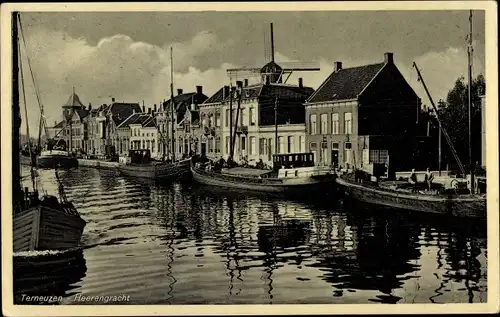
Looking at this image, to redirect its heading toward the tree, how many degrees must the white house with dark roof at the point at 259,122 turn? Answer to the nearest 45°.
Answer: approximately 90° to its left

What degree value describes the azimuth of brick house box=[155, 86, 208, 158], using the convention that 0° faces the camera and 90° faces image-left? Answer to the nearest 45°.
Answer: approximately 45°

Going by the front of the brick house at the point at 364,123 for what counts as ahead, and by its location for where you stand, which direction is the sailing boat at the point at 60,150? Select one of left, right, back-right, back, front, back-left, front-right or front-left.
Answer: right

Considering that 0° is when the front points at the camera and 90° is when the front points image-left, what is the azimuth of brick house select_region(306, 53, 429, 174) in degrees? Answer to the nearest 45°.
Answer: approximately 45°

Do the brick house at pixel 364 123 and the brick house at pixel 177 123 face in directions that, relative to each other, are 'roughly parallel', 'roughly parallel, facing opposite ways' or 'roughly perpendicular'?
roughly parallel

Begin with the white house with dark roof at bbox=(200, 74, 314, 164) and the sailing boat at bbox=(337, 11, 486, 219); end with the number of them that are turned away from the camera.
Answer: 0

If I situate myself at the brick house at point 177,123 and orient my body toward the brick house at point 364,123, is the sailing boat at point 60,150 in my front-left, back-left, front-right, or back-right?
back-right

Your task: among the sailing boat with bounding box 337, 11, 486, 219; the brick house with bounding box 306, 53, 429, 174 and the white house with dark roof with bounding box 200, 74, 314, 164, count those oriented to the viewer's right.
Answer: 1

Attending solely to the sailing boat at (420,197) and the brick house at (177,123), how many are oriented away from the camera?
0

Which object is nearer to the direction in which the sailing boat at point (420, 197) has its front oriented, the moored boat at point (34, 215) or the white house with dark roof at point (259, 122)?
the white house with dark roof

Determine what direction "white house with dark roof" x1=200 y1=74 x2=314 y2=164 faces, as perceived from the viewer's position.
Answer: facing the viewer and to the left of the viewer
